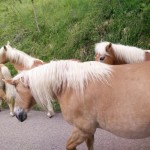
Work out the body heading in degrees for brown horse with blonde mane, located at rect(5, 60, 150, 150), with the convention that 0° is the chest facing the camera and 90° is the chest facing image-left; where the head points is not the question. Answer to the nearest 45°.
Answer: approximately 90°

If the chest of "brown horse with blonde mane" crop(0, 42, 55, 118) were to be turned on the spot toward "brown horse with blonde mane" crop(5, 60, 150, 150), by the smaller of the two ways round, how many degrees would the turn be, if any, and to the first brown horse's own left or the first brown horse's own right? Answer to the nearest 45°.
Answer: approximately 90° to the first brown horse's own left

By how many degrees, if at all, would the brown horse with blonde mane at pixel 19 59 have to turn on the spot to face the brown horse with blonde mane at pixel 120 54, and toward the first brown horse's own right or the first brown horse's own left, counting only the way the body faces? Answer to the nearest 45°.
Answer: approximately 135° to the first brown horse's own left

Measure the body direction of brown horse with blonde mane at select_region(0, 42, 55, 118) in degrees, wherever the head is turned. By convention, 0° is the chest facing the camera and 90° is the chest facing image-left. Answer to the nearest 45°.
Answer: approximately 90°

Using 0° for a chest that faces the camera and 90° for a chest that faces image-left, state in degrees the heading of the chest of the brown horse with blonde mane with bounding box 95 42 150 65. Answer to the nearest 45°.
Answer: approximately 90°

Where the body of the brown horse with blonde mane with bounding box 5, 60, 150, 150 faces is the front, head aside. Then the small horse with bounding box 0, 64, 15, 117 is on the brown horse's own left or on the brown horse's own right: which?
on the brown horse's own right
